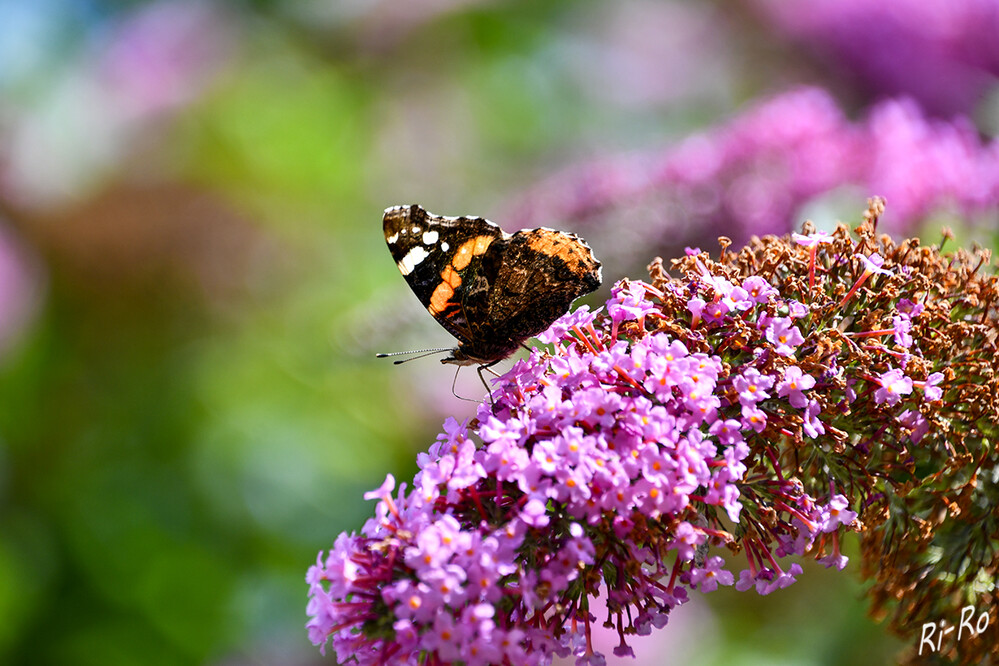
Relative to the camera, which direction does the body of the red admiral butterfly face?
to the viewer's left

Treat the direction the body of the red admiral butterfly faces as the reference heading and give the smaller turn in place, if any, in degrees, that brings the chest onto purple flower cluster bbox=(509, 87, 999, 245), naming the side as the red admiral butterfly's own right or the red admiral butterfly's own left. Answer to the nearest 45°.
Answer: approximately 135° to the red admiral butterfly's own right
